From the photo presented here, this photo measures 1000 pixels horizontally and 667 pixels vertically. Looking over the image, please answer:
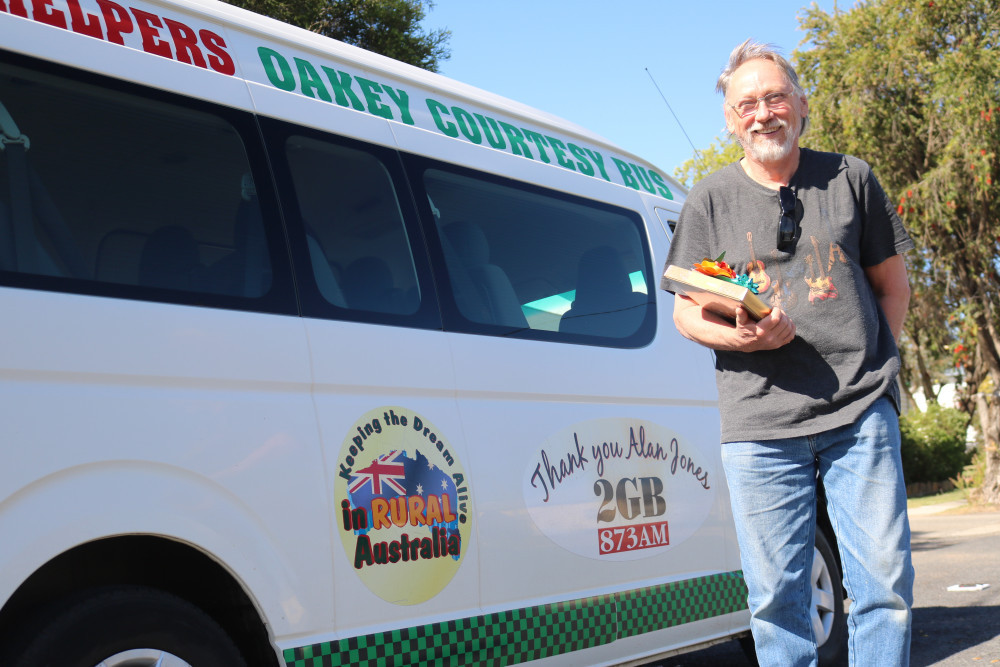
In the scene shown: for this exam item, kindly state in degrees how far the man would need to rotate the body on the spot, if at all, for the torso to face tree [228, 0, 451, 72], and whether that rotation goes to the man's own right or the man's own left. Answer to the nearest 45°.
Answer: approximately 135° to the man's own right

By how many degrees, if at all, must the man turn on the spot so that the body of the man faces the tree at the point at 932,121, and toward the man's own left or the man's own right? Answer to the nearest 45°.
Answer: approximately 180°

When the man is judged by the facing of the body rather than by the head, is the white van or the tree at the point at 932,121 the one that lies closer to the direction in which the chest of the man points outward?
the white van

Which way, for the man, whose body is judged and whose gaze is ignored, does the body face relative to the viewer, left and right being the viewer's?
facing the viewer

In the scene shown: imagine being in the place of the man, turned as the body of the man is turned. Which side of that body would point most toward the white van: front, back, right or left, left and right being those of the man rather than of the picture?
right
